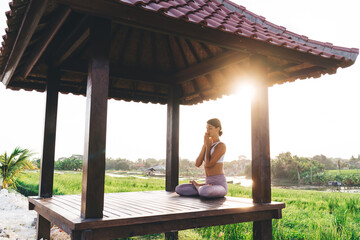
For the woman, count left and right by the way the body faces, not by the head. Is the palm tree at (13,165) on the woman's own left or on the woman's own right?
on the woman's own right

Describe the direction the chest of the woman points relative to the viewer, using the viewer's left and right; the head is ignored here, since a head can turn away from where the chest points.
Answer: facing the viewer and to the left of the viewer
